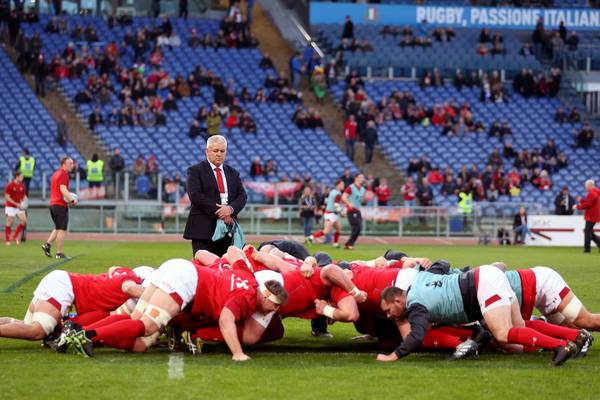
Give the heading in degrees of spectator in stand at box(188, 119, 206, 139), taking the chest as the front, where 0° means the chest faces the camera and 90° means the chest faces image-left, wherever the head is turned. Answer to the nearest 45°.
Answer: approximately 0°

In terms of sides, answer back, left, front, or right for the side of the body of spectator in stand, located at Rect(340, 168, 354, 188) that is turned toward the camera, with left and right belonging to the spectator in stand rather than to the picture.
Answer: front

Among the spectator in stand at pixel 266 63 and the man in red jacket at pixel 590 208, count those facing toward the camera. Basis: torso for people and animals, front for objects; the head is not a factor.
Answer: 1

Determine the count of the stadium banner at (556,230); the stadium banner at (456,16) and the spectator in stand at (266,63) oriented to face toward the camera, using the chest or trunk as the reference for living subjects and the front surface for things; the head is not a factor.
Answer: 3

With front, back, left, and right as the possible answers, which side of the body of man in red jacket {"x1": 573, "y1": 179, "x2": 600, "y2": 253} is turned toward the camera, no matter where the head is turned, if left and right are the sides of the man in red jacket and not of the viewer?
left

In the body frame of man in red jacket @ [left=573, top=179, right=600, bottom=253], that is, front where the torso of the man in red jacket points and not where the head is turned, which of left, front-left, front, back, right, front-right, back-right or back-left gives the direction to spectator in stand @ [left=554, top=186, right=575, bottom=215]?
right

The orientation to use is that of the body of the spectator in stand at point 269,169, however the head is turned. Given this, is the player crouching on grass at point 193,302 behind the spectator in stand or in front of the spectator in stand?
in front

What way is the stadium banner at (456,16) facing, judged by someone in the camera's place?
facing the viewer

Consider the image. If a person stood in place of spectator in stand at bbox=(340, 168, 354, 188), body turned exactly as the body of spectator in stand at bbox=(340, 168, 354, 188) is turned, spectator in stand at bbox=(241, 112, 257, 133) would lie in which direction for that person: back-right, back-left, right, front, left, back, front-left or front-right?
back-right

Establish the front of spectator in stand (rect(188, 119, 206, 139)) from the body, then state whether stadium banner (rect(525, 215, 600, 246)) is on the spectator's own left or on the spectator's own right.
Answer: on the spectator's own left

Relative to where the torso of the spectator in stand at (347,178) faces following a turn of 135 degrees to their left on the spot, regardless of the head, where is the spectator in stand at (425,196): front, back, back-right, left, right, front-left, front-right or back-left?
front-right

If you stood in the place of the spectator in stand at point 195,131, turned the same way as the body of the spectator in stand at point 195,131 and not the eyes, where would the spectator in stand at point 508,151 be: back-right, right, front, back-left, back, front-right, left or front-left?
left

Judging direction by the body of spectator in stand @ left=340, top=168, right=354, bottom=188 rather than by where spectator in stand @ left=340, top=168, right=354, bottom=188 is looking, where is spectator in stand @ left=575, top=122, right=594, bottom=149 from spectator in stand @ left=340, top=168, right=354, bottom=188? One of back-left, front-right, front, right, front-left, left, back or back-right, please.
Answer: back-left

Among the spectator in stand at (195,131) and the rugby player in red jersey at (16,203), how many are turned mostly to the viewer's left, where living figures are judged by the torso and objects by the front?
0

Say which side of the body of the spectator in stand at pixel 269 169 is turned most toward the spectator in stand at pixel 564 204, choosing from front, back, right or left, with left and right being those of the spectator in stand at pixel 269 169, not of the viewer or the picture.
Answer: left

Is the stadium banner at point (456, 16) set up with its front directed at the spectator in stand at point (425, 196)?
yes

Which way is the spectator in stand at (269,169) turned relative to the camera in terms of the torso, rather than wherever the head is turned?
toward the camera
